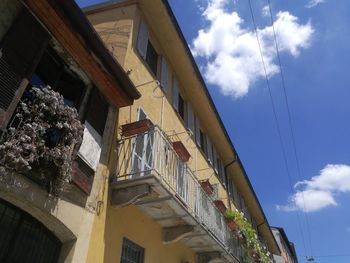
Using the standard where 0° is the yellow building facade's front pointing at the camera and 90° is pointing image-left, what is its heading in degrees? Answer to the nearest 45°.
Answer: approximately 315°

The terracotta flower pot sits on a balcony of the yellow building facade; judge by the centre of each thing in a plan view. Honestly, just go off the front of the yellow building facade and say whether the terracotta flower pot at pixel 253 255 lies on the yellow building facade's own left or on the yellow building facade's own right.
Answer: on the yellow building facade's own left

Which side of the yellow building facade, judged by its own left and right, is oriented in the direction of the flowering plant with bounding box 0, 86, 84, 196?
right
